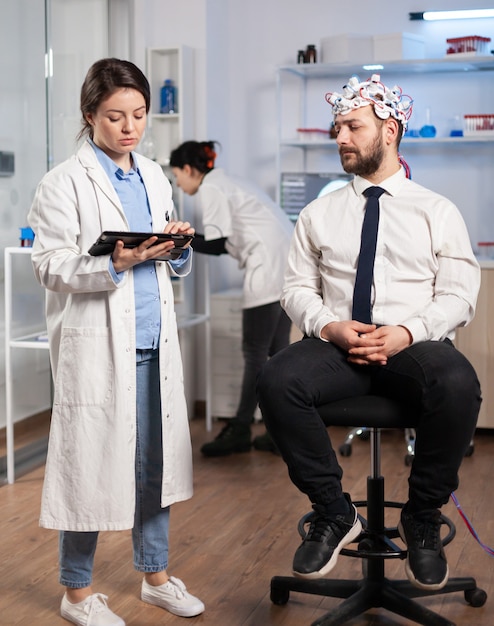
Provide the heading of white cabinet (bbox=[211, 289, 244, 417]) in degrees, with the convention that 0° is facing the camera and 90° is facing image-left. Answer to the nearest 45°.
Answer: approximately 0°

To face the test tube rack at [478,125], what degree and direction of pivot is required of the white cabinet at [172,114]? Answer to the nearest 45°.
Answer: approximately 90° to its left

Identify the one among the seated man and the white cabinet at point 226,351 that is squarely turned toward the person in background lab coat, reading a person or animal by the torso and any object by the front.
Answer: the white cabinet

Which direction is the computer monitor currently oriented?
toward the camera

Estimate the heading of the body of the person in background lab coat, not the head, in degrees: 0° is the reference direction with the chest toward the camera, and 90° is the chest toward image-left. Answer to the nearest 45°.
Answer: approximately 90°

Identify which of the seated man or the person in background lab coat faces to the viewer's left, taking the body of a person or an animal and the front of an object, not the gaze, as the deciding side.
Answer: the person in background lab coat

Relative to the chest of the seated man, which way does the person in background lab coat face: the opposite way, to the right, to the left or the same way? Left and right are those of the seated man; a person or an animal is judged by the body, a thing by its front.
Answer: to the right

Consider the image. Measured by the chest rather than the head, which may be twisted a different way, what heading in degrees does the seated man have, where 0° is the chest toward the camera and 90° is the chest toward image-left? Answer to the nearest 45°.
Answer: approximately 0°

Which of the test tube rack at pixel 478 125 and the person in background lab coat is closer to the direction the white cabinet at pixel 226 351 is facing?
the person in background lab coat

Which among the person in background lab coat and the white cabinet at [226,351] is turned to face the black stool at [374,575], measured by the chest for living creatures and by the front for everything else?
the white cabinet

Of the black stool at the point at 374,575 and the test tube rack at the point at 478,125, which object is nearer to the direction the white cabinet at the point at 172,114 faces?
the black stool
